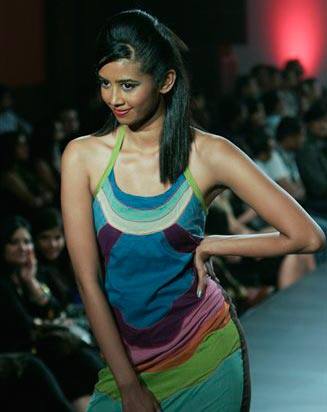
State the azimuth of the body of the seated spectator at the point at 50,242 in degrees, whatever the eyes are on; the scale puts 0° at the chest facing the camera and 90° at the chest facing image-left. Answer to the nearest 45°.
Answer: approximately 315°

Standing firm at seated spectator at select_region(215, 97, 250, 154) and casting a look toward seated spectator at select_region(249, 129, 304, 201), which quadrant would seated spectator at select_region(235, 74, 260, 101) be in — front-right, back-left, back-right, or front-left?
back-left

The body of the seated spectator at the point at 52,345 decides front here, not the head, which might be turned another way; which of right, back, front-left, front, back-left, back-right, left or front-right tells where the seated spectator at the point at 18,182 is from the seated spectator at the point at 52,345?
back-left
